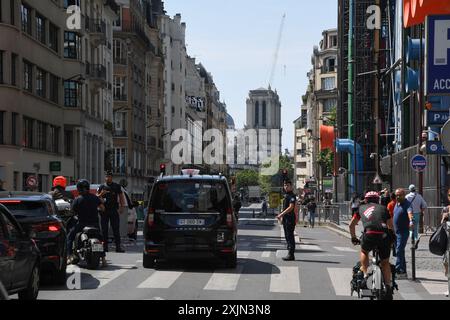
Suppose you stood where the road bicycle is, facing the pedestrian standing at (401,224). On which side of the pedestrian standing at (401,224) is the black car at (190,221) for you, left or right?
left

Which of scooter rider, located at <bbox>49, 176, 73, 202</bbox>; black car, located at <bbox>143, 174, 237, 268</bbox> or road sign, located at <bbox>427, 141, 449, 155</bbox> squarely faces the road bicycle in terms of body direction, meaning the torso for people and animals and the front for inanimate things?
the road sign

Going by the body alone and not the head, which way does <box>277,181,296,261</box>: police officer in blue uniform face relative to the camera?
to the viewer's left

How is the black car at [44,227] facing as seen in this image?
away from the camera

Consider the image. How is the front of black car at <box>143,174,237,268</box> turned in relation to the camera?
facing away from the viewer

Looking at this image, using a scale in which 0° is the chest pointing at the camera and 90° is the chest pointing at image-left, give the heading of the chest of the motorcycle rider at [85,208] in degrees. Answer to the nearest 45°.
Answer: approximately 180°

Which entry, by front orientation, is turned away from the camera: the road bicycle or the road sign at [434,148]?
the road bicycle

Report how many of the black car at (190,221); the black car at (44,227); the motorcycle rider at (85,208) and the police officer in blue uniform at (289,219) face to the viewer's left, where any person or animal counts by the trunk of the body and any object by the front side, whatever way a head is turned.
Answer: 1

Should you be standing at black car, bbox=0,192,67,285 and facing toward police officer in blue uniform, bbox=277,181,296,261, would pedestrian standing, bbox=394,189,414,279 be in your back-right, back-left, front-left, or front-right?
front-right

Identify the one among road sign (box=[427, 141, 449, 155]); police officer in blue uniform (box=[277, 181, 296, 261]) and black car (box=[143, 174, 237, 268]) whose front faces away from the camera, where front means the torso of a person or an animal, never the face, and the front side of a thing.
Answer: the black car

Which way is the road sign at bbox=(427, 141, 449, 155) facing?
toward the camera

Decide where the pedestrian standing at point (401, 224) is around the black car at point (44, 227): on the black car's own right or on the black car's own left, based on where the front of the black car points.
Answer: on the black car's own right

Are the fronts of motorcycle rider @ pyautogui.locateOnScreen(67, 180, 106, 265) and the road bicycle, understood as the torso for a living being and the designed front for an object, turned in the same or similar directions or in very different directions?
same or similar directions

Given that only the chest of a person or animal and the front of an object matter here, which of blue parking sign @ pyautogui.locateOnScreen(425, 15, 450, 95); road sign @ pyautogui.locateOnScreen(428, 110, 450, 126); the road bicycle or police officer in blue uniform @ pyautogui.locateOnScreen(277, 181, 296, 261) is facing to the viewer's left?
the police officer in blue uniform

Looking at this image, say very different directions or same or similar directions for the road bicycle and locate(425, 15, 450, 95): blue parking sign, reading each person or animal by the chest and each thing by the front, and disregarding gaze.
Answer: very different directions

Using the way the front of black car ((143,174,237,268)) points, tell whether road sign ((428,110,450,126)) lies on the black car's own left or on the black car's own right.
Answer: on the black car's own right

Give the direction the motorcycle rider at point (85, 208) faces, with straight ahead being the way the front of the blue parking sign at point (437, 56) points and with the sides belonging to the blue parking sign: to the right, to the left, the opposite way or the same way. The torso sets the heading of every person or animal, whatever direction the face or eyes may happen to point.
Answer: the opposite way
